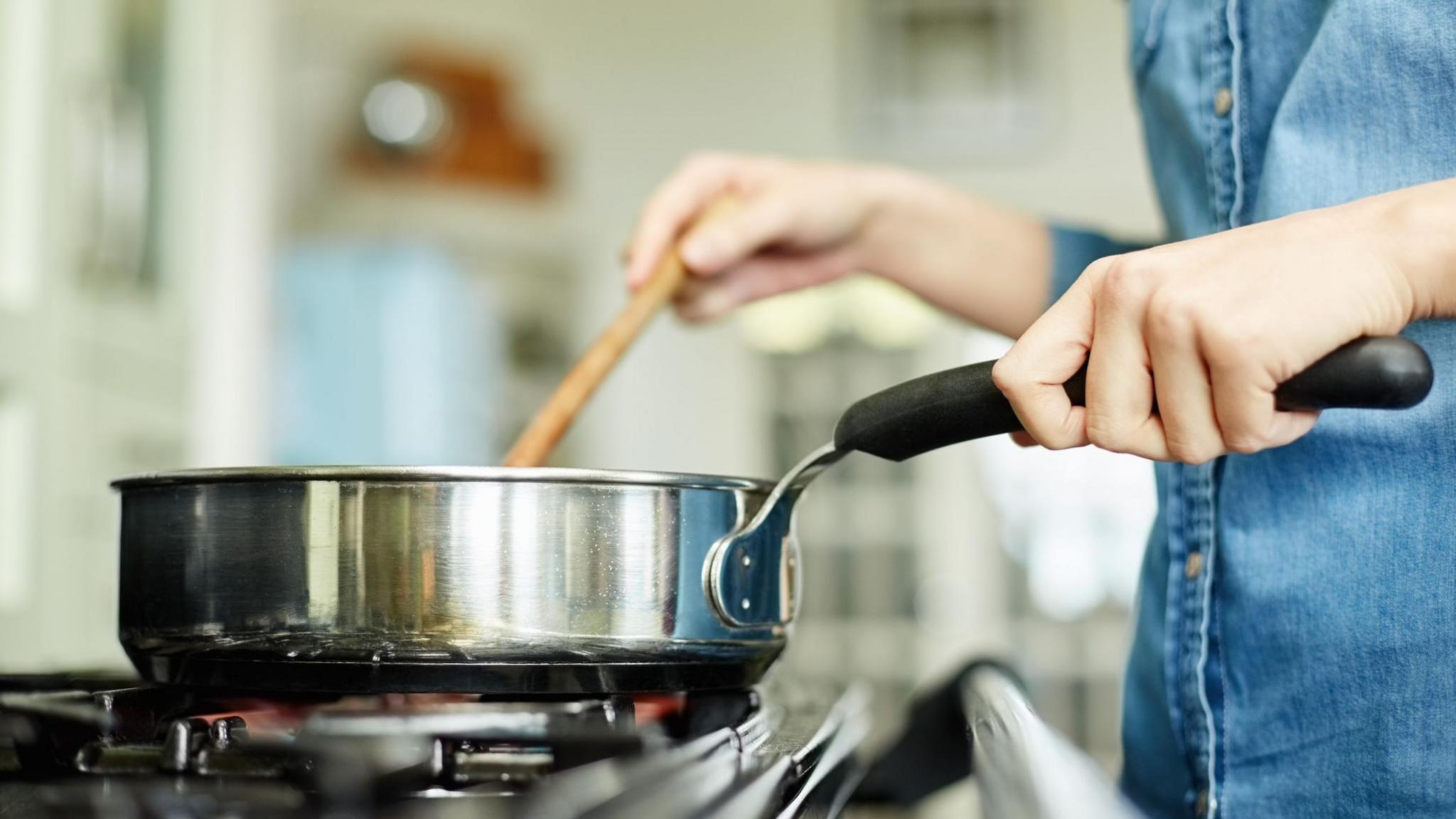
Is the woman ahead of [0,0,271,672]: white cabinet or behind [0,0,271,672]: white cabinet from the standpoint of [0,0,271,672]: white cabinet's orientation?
ahead

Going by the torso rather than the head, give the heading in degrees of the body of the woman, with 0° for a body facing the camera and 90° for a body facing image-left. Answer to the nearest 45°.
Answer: approximately 45°

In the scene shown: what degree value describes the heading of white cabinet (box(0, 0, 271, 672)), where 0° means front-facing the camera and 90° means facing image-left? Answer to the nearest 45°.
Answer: approximately 315°

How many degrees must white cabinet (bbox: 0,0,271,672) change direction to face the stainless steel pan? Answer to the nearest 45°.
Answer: approximately 45° to its right
